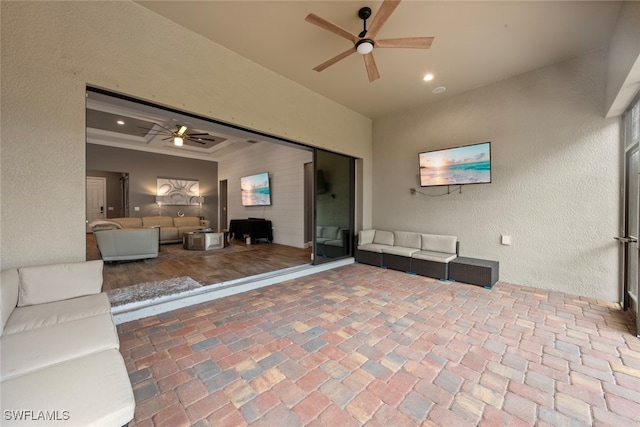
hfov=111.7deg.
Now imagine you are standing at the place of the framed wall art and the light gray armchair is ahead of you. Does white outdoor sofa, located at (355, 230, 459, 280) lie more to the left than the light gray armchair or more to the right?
left

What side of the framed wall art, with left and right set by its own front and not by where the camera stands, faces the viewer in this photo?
front

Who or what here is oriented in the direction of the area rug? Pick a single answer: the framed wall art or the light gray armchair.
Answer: the framed wall art

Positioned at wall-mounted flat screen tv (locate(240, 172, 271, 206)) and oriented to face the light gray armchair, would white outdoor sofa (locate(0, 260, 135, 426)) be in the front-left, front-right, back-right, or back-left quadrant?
front-left

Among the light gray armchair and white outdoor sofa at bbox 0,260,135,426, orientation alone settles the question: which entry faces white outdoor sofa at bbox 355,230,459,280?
white outdoor sofa at bbox 0,260,135,426

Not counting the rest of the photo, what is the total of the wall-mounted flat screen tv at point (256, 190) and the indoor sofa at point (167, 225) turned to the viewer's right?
0

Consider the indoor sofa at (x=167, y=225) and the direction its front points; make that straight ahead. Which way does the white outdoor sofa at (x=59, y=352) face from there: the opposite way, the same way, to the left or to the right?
to the left

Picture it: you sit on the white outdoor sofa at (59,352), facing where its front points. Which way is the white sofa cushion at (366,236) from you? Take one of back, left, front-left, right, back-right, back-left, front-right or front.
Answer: front

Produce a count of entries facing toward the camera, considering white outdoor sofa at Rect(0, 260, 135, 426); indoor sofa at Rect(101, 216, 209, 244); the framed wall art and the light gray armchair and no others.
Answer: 2

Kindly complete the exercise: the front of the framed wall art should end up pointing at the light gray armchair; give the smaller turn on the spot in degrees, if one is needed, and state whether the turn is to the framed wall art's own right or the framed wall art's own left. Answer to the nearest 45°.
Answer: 0° — it already faces it

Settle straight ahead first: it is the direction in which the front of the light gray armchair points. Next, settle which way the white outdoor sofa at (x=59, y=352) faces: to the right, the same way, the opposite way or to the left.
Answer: to the right

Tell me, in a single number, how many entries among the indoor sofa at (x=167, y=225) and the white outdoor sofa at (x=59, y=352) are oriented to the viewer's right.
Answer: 1

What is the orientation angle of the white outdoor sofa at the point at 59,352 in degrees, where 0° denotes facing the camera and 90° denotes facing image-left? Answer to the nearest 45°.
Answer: approximately 270°

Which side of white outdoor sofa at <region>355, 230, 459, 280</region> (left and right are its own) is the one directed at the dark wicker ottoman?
left

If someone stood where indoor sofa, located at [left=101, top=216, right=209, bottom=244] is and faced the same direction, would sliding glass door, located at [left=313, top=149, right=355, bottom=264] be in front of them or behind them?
in front

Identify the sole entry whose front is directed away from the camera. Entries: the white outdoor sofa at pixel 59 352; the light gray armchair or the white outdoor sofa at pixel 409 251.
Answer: the light gray armchair

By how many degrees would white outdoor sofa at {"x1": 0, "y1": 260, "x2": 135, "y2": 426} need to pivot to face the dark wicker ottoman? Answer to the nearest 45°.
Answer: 0° — it already faces it
